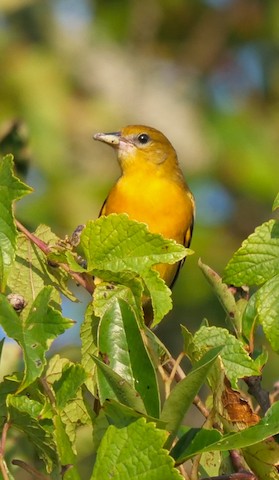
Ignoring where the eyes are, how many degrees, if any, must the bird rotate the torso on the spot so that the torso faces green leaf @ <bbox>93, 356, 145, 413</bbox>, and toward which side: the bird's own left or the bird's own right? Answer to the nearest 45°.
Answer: approximately 45° to the bird's own left

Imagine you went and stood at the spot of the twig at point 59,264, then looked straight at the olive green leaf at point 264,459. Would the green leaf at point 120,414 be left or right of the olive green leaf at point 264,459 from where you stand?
right

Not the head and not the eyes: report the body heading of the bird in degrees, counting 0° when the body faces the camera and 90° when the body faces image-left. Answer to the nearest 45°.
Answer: approximately 45°

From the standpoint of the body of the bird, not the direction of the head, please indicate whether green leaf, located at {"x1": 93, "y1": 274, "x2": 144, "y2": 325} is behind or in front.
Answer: in front

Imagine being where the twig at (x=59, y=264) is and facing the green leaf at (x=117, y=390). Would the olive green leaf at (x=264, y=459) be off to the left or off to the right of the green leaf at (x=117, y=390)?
left

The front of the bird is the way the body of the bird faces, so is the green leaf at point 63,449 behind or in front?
in front

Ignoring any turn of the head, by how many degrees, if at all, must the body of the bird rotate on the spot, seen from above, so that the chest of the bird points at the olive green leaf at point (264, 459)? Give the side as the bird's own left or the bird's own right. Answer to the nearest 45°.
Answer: approximately 45° to the bird's own left
